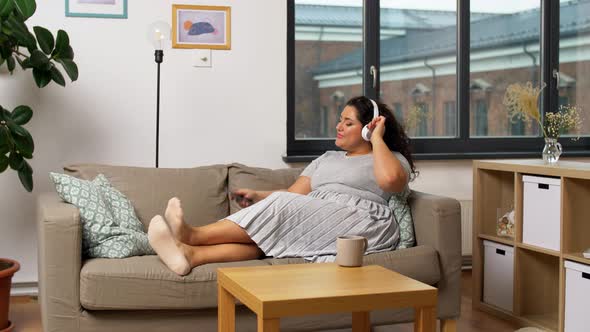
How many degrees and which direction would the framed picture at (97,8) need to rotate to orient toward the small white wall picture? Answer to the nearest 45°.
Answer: approximately 90° to its left

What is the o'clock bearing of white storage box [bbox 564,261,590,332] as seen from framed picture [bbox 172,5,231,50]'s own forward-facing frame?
The white storage box is roughly at 10 o'clock from the framed picture.

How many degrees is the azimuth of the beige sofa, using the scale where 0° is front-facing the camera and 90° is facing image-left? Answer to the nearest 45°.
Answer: approximately 0°

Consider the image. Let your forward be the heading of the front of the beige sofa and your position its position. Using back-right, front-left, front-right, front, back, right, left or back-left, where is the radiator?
back-left

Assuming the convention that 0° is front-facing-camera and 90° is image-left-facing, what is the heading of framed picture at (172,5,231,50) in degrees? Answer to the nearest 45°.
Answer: approximately 0°

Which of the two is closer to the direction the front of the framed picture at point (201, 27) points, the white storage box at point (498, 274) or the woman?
the woman

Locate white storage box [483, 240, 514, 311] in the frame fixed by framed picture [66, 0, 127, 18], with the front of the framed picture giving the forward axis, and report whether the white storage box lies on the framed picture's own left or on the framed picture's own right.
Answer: on the framed picture's own left

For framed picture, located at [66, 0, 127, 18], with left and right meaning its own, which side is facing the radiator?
left
